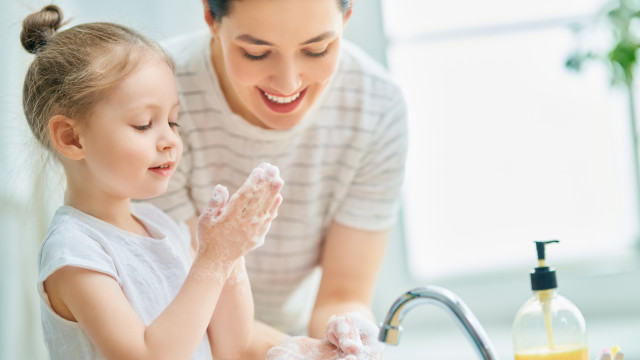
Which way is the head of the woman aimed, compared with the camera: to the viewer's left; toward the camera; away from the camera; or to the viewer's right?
toward the camera

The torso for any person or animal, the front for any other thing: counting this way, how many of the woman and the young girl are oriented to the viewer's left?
0

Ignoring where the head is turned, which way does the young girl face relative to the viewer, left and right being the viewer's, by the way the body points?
facing the viewer and to the right of the viewer

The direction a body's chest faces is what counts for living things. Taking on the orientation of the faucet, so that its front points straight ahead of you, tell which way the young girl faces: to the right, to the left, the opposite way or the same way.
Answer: the opposite way

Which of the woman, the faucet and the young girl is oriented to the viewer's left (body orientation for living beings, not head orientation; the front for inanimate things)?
the faucet

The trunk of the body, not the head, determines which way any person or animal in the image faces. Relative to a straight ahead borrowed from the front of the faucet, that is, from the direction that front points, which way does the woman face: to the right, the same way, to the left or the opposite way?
to the left

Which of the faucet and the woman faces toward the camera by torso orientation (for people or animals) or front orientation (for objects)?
the woman

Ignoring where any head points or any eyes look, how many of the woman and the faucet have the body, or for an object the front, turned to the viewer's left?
1

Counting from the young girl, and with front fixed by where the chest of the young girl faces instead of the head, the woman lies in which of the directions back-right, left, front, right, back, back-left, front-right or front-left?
left

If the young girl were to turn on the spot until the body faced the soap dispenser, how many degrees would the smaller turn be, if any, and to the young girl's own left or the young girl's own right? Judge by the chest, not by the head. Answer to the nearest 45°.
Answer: approximately 45° to the young girl's own left

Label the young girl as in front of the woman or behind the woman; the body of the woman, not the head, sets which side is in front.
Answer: in front

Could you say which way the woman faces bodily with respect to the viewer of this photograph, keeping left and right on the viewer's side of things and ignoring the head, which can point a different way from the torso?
facing the viewer

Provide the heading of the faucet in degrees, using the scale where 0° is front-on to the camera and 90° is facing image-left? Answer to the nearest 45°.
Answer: approximately 90°
